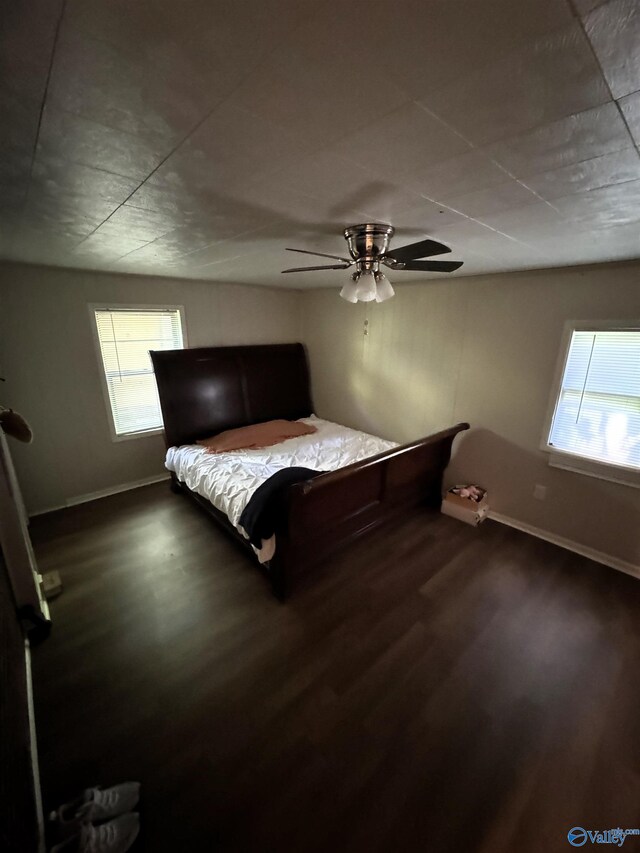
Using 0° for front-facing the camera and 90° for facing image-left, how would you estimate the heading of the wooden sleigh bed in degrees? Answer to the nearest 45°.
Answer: approximately 315°

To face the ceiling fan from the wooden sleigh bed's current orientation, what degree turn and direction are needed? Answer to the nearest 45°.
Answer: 0° — it already faces it

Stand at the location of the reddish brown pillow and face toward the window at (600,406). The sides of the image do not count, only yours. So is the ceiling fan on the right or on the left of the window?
right

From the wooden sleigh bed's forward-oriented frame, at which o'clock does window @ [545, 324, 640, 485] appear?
The window is roughly at 11 o'clock from the wooden sleigh bed.
